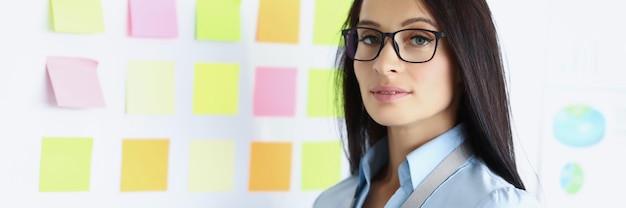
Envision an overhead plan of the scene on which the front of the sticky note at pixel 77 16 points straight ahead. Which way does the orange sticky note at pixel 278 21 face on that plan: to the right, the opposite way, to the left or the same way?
the same way

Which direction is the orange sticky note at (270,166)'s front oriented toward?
toward the camera

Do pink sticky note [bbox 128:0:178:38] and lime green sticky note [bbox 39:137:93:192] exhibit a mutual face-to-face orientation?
no

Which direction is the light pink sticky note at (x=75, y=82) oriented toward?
toward the camera

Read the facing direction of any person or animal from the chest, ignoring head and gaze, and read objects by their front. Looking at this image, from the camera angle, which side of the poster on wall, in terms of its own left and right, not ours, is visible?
front

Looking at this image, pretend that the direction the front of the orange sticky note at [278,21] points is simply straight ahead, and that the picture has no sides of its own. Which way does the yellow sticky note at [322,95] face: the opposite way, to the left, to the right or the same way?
the same way

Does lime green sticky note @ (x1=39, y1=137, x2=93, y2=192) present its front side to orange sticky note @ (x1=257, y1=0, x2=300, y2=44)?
no

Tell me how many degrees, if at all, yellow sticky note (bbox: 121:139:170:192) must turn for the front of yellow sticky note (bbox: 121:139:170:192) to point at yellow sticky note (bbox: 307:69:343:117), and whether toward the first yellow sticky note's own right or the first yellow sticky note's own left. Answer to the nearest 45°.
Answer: approximately 90° to the first yellow sticky note's own left

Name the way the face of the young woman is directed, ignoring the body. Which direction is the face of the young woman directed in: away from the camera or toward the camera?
toward the camera

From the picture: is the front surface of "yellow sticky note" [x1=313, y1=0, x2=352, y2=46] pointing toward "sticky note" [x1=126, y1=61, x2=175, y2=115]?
no

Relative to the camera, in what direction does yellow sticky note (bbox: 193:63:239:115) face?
facing the viewer

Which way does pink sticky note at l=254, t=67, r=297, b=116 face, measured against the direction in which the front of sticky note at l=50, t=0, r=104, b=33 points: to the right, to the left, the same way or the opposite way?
the same way
